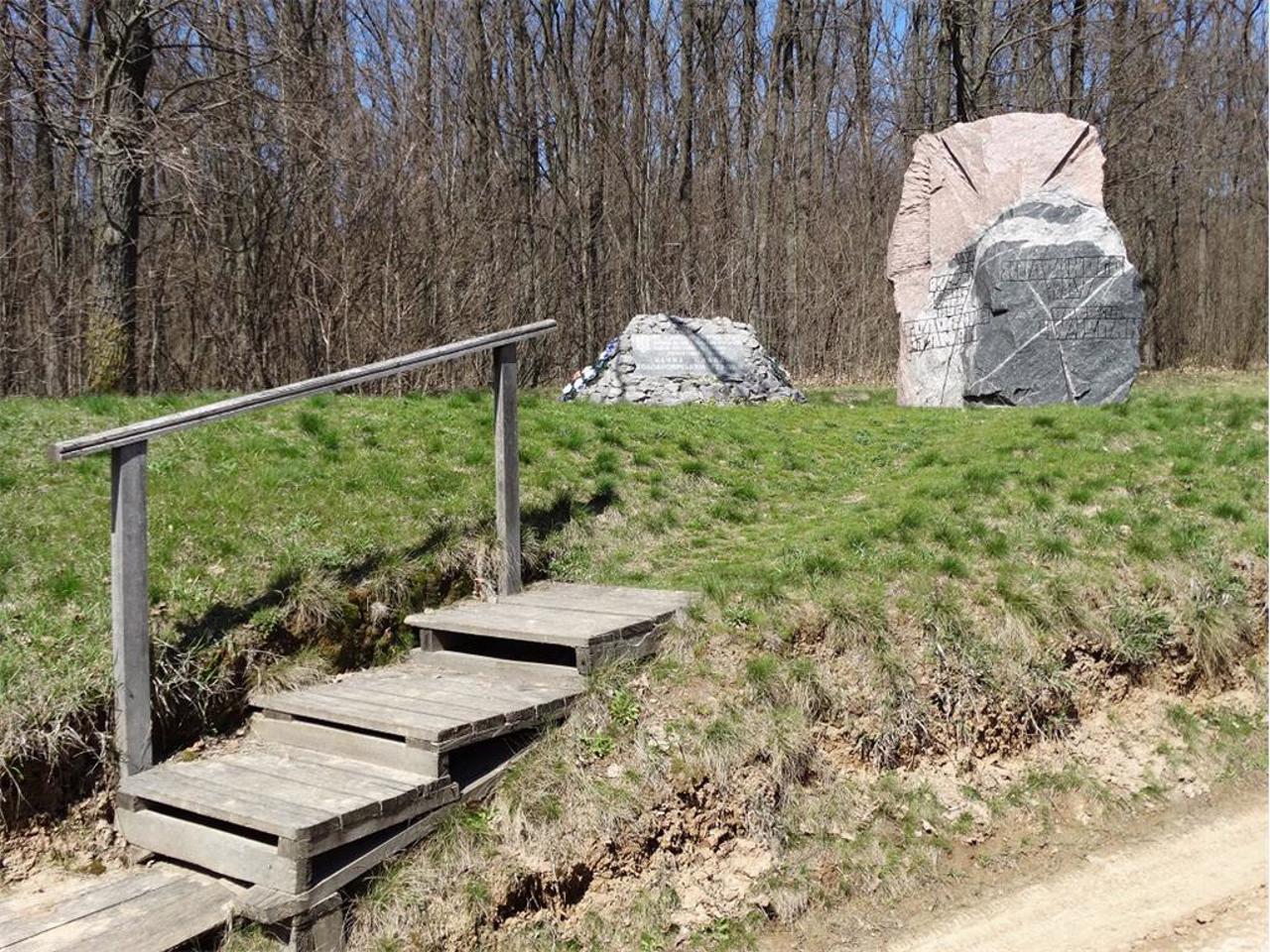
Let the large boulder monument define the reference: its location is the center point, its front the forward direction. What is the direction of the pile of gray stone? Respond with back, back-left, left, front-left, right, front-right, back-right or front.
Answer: right

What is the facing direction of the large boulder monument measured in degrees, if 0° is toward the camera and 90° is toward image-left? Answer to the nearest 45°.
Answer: approximately 0°

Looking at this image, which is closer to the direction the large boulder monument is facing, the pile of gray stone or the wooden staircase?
the wooden staircase

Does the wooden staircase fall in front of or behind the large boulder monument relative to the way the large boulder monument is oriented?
in front

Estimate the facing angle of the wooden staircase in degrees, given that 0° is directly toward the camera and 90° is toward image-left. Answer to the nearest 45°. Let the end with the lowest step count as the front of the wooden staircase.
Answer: approximately 45°

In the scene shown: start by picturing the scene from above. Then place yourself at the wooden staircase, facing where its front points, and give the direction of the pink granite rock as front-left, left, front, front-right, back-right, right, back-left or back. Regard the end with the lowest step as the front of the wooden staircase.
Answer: back

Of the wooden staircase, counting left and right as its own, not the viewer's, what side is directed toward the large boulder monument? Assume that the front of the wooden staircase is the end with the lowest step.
back
